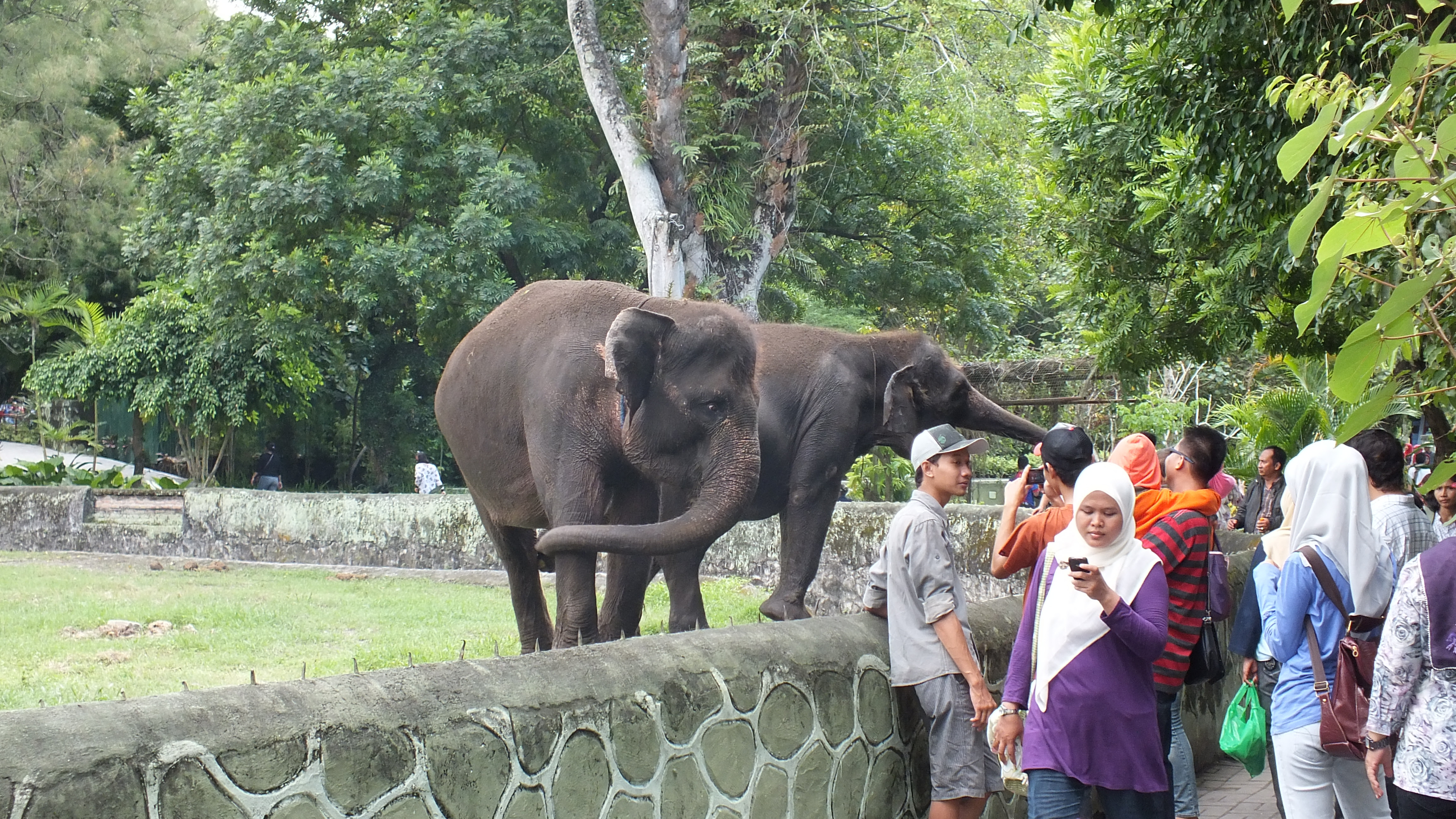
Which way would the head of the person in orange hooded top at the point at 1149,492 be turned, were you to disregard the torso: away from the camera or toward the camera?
away from the camera

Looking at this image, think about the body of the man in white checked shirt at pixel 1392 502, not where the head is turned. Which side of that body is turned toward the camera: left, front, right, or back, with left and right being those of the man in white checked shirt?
back

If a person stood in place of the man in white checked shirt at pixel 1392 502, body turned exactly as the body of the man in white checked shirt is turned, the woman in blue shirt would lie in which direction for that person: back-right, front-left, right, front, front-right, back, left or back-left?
back

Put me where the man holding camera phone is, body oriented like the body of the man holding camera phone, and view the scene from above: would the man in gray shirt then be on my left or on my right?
on my left

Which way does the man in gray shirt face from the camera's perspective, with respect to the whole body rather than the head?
to the viewer's right

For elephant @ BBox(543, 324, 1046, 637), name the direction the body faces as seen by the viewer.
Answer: to the viewer's right

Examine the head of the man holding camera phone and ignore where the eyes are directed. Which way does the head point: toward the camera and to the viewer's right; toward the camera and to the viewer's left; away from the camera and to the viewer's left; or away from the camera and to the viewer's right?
away from the camera and to the viewer's left

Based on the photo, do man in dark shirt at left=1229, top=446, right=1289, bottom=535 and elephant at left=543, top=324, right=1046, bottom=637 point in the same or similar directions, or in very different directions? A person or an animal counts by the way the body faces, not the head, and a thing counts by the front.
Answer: very different directions

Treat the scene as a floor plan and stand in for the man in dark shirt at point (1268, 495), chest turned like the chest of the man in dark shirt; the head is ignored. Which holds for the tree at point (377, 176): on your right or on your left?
on your right

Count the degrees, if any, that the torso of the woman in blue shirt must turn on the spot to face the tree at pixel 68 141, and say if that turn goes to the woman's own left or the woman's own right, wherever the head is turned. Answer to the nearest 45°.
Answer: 0° — they already face it
